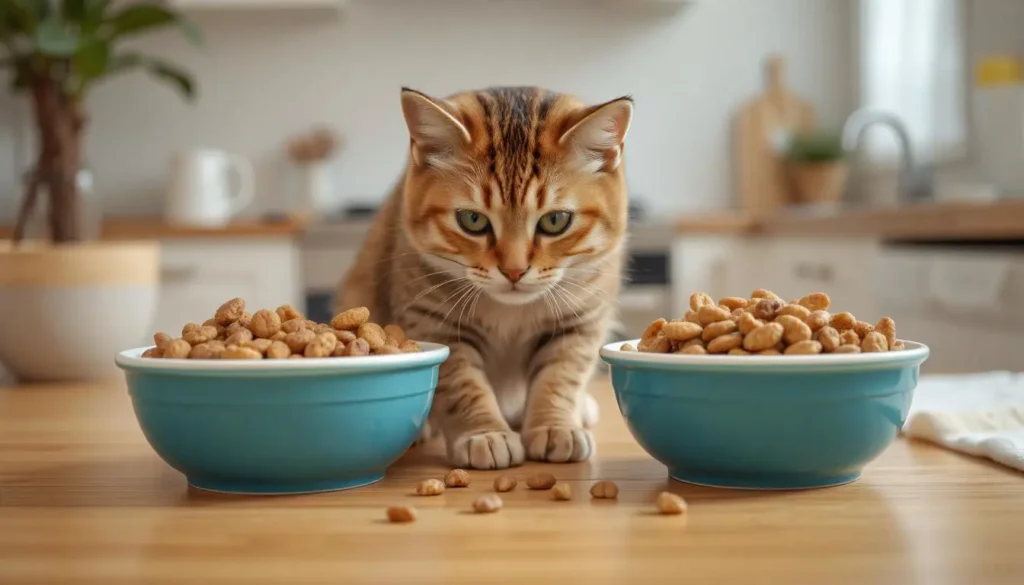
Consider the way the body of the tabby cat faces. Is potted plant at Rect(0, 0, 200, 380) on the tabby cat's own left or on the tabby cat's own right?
on the tabby cat's own right

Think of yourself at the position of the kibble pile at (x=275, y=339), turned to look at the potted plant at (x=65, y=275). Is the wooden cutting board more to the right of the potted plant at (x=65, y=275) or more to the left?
right

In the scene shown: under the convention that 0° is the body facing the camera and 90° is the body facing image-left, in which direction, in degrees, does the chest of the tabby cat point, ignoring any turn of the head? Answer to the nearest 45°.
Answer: approximately 0°

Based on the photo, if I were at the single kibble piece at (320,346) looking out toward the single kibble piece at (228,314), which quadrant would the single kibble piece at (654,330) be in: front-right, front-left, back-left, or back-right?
back-right
